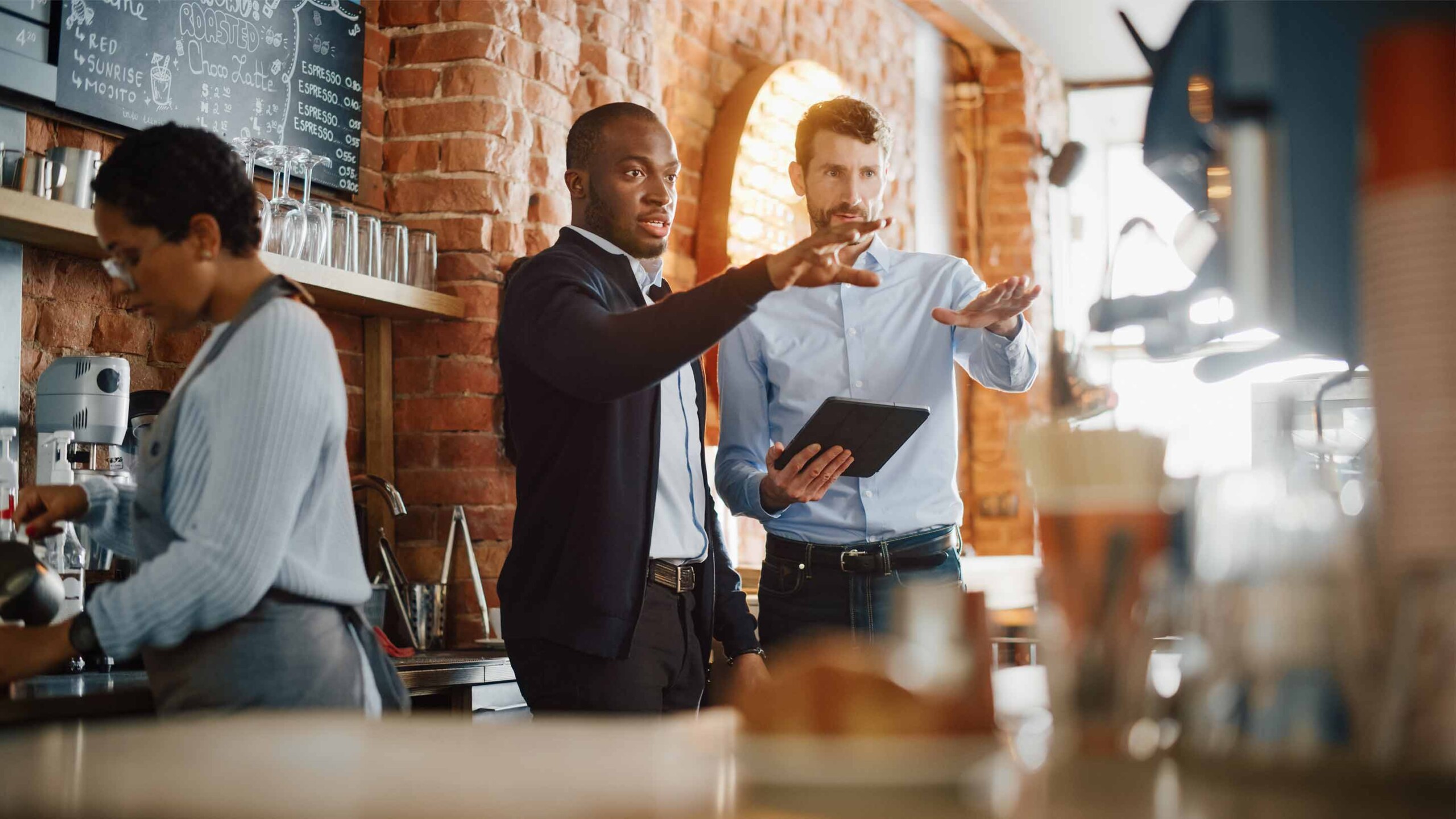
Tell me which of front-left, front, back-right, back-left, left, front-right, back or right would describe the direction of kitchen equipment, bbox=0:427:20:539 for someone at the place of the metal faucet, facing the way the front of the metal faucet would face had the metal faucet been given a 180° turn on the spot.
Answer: front-left

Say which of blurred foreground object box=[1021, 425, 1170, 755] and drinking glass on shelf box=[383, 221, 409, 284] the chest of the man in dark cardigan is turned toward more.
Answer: the blurred foreground object

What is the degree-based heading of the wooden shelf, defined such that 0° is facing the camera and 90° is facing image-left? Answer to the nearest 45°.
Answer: approximately 315°

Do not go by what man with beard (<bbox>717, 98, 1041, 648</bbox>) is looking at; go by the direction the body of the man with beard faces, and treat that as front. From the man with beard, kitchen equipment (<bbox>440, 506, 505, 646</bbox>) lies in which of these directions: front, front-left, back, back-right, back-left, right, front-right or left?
back-right

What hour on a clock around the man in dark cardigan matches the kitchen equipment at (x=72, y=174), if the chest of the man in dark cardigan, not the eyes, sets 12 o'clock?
The kitchen equipment is roughly at 5 o'clock from the man in dark cardigan.

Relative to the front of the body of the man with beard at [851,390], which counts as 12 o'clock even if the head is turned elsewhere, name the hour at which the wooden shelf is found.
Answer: The wooden shelf is roughly at 3 o'clock from the man with beard.

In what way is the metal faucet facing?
to the viewer's right

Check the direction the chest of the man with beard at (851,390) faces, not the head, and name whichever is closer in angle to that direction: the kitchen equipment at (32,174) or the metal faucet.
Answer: the kitchen equipment

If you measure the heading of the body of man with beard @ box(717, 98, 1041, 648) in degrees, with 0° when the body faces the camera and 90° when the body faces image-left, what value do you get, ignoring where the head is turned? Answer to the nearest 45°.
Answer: approximately 0°
